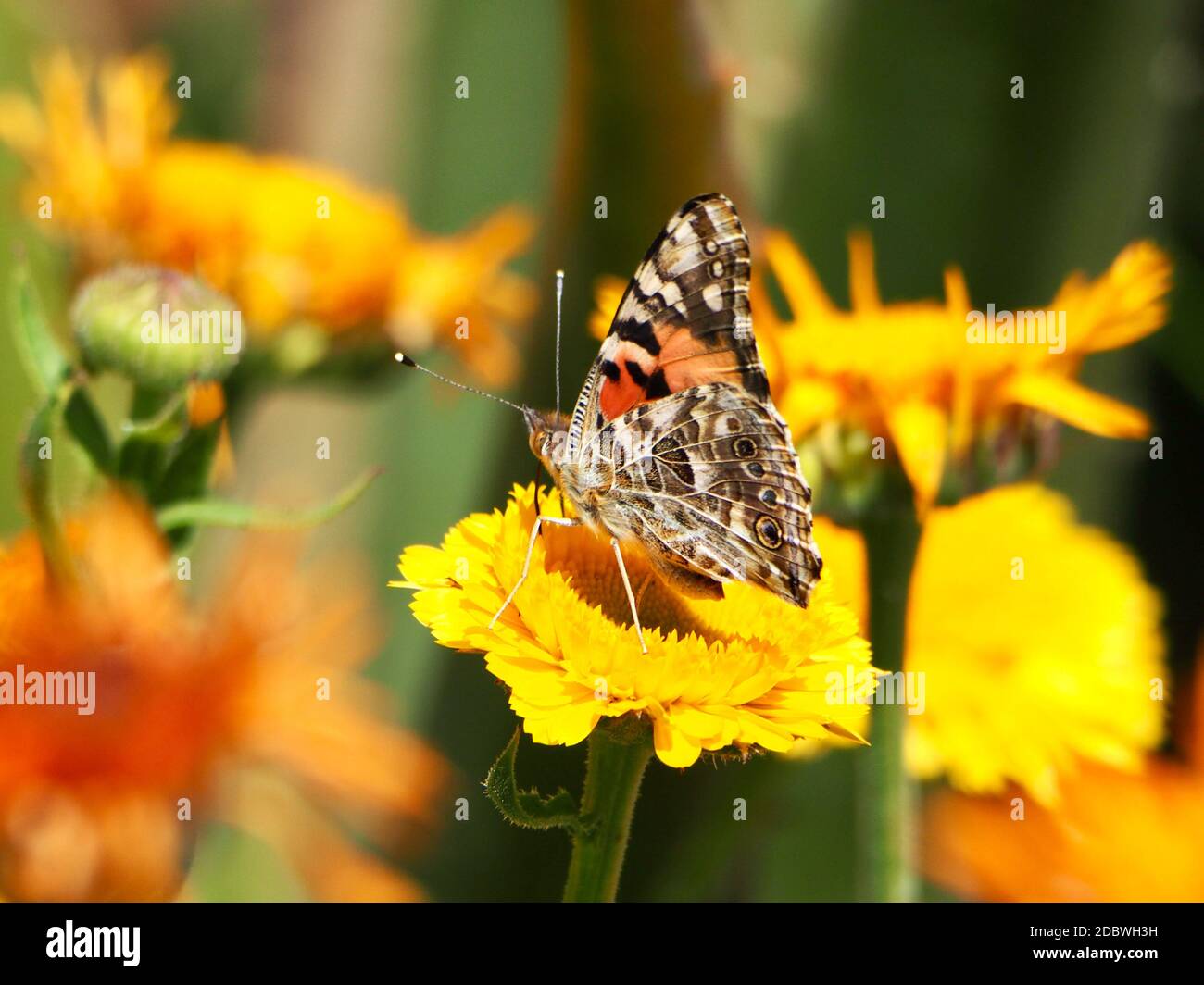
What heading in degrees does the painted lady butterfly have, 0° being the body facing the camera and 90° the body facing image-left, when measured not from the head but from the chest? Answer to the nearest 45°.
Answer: approximately 90°
